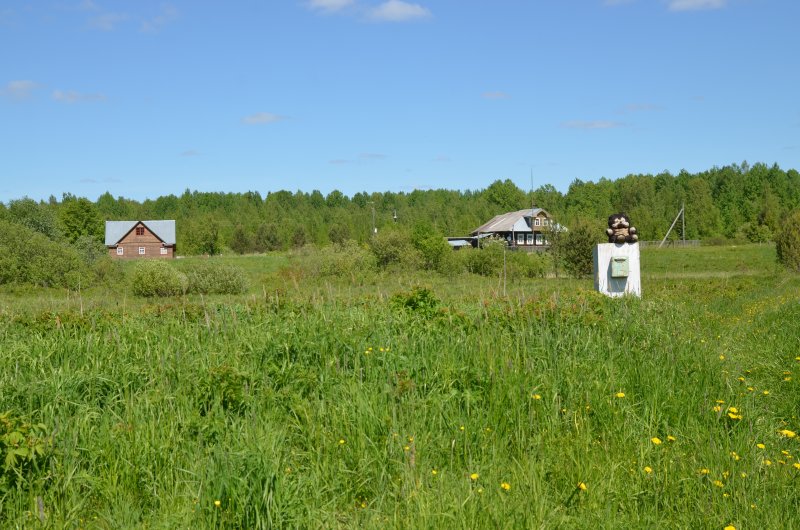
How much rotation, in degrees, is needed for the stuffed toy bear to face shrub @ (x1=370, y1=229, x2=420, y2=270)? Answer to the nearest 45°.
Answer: approximately 135° to its right

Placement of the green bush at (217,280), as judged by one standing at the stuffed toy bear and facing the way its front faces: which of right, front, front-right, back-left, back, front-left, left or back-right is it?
back-right

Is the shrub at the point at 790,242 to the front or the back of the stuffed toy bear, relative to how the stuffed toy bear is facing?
to the back

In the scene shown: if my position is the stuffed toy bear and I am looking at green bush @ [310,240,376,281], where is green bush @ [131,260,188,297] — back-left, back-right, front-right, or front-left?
front-left

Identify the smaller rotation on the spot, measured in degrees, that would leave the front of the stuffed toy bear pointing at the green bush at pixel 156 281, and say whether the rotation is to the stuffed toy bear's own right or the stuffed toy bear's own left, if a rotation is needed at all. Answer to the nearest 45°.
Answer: approximately 135° to the stuffed toy bear's own right

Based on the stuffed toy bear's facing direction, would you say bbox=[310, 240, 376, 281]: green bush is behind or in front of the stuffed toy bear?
behind

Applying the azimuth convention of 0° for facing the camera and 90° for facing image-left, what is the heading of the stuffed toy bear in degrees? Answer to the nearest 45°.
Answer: approximately 0°
